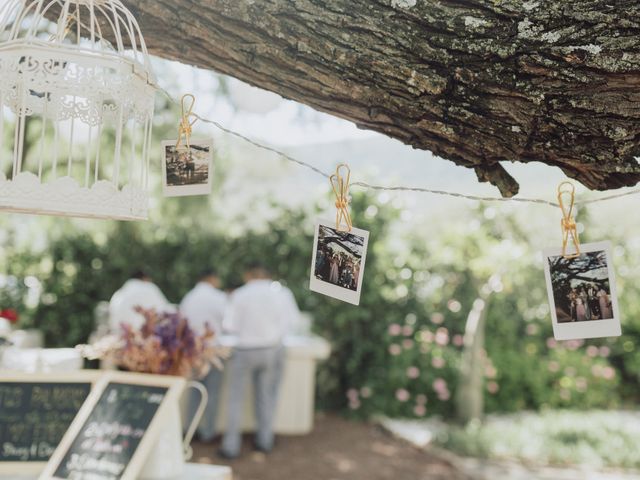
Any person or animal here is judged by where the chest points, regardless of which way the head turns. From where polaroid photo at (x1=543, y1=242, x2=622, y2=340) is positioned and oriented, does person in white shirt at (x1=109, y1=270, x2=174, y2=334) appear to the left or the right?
on its right

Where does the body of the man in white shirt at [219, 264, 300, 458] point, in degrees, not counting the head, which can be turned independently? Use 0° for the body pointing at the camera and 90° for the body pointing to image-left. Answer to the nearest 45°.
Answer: approximately 180°

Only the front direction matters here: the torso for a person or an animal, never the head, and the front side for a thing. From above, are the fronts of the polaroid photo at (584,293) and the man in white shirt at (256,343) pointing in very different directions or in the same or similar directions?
very different directions

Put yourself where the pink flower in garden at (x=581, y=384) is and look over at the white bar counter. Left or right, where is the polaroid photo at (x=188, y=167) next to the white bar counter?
left

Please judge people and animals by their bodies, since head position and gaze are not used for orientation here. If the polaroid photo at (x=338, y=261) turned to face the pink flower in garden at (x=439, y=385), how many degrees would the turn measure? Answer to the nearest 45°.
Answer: approximately 180°

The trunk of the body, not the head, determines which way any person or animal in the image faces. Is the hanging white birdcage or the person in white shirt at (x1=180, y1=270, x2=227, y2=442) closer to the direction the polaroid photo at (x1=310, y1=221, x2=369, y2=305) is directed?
the hanging white birdcage

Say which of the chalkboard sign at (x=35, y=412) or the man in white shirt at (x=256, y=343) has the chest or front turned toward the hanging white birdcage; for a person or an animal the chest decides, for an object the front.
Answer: the chalkboard sign

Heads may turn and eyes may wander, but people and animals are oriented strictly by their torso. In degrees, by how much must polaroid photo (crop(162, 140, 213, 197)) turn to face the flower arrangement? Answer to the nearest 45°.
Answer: approximately 180°

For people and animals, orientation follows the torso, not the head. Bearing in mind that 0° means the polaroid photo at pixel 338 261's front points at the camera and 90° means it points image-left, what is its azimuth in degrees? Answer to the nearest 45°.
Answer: approximately 0°

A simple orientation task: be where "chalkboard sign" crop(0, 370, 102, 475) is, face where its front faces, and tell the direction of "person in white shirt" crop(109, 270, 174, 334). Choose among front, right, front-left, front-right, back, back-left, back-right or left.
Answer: back

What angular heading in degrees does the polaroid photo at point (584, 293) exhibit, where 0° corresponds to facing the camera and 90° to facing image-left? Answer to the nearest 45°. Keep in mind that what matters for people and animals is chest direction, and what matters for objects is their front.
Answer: approximately 0°

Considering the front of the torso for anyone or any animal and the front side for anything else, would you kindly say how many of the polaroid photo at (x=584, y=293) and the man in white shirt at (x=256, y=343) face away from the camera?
1

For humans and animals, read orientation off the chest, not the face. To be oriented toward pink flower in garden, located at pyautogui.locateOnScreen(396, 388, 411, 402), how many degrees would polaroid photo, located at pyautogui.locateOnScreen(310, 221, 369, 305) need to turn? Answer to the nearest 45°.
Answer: approximately 180°
